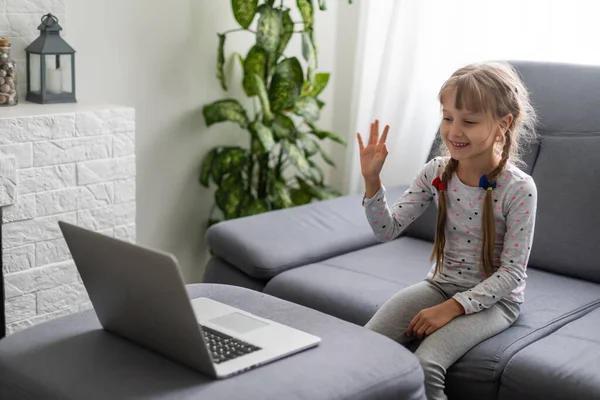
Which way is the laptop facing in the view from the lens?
facing away from the viewer and to the right of the viewer

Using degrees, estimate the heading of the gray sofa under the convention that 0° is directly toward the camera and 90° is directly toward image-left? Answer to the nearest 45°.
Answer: approximately 45°

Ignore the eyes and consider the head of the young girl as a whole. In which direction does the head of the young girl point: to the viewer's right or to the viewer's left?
to the viewer's left

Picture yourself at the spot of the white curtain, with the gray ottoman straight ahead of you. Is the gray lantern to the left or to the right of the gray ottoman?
right

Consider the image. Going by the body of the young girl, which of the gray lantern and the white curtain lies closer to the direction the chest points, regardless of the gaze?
the gray lantern

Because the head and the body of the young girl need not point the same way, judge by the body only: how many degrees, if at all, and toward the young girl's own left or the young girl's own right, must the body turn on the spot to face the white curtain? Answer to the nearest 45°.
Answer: approximately 135° to the young girl's own right

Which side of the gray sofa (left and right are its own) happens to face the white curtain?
back

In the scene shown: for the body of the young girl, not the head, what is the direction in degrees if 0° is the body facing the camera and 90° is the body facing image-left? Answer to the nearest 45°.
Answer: approximately 45°

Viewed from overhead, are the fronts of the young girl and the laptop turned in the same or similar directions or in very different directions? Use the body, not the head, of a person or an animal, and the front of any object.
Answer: very different directions

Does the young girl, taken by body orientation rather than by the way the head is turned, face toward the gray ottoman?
yes
